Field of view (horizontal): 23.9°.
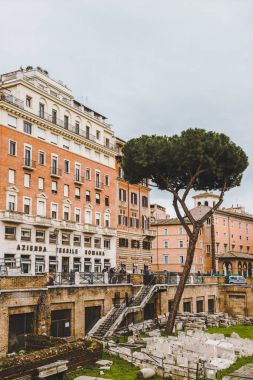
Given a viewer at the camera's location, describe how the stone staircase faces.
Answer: facing the viewer and to the left of the viewer
